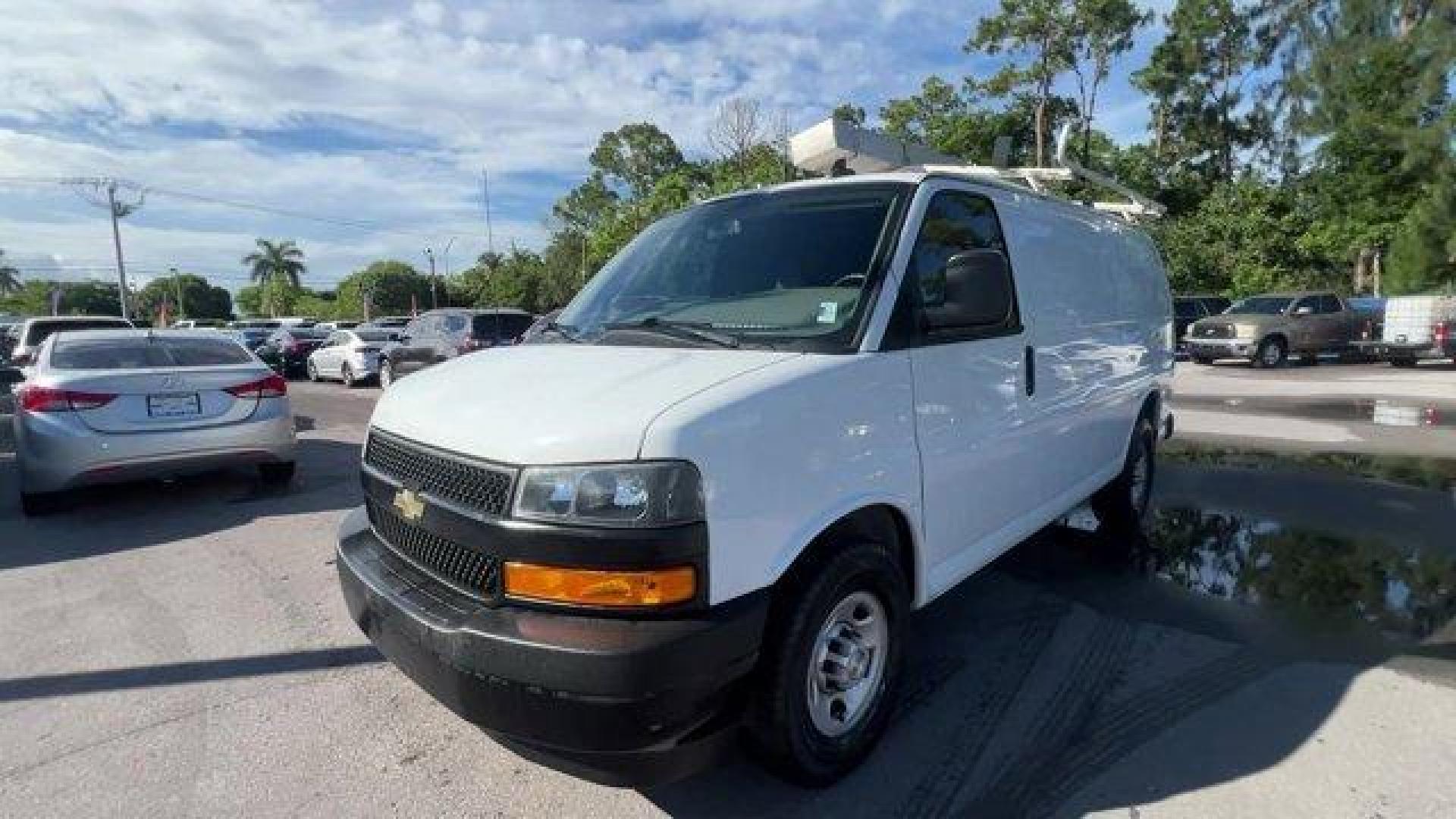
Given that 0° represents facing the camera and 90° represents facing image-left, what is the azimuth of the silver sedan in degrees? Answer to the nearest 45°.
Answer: approximately 180°

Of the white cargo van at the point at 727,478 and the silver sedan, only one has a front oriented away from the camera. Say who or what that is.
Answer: the silver sedan

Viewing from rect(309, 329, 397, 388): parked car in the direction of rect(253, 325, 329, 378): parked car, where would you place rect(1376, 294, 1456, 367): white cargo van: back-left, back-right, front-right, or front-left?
back-right

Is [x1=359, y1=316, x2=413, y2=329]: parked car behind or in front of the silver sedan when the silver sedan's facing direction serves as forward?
in front

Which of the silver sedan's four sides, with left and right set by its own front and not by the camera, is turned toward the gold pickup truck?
right

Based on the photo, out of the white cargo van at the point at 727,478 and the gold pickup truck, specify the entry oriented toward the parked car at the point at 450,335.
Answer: the gold pickup truck

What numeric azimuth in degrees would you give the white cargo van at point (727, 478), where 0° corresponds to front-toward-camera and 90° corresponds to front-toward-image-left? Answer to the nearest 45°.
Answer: approximately 45°

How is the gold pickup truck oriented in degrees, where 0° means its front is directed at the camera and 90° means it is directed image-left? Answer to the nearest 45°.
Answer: approximately 45°
